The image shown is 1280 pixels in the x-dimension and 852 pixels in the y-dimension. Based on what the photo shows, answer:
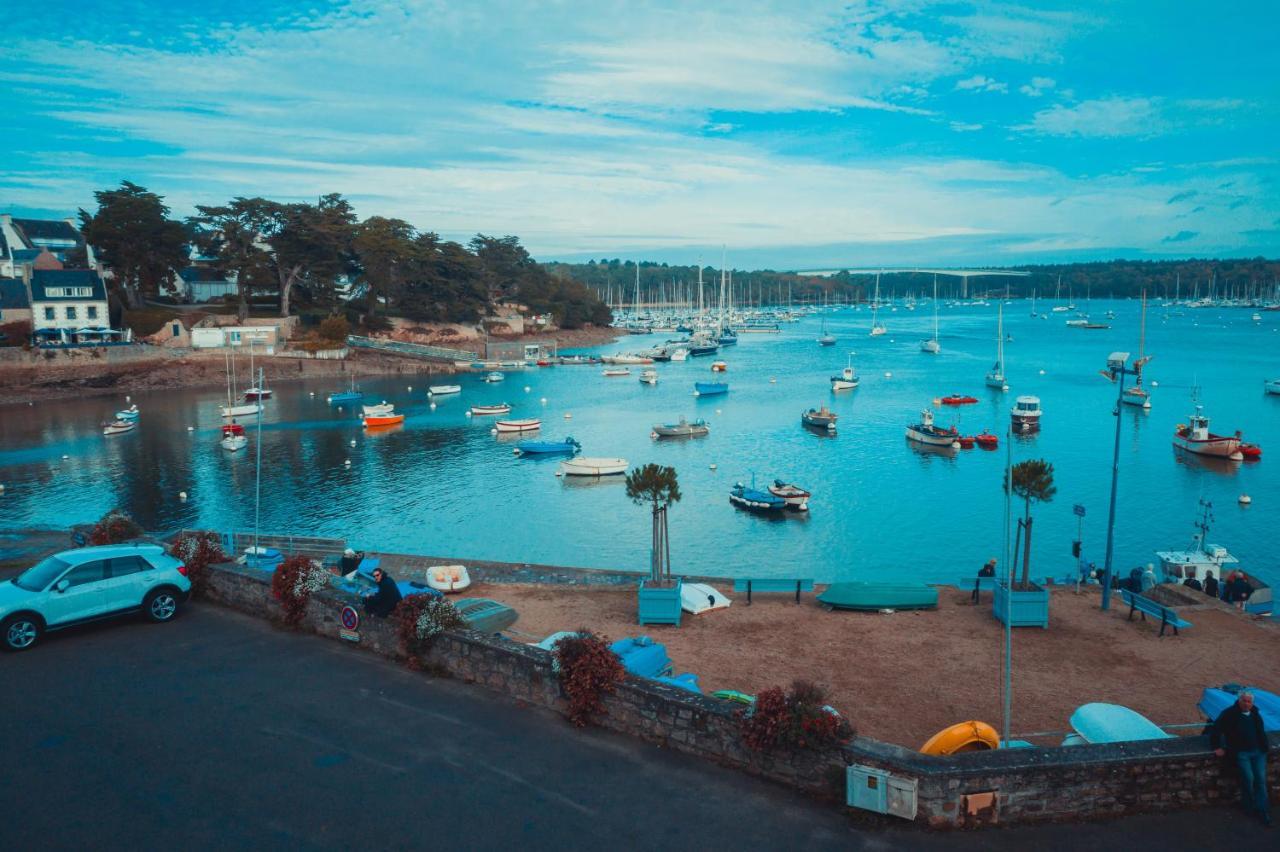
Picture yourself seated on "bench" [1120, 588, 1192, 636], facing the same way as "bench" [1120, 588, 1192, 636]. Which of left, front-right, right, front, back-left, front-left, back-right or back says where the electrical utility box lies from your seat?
back-right

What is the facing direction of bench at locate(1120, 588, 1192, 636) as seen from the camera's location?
facing away from the viewer and to the right of the viewer

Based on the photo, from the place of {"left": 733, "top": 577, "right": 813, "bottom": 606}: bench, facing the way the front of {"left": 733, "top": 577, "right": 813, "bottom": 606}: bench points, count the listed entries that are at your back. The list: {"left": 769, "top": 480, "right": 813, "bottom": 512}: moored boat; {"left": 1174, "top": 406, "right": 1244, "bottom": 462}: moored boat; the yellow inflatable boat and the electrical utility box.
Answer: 2

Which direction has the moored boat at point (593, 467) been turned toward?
to the viewer's left

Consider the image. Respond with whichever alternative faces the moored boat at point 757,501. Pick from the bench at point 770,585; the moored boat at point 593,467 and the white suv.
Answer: the bench

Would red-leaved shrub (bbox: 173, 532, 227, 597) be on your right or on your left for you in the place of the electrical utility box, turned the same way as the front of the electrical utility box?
on your right

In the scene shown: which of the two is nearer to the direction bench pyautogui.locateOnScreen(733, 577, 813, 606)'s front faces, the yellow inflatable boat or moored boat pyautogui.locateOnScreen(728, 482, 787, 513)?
the moored boat

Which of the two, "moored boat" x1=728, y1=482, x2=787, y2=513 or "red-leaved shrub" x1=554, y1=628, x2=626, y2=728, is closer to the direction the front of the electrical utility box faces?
the red-leaved shrub

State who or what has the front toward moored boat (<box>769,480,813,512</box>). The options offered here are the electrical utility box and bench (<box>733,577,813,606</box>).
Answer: the bench

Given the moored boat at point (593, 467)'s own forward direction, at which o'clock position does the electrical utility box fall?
The electrical utility box is roughly at 9 o'clock from the moored boat.

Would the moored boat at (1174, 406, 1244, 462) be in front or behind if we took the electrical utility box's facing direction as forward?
behind

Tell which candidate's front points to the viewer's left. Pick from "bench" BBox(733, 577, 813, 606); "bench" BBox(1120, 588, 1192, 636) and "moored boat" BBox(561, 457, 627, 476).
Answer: the moored boat
